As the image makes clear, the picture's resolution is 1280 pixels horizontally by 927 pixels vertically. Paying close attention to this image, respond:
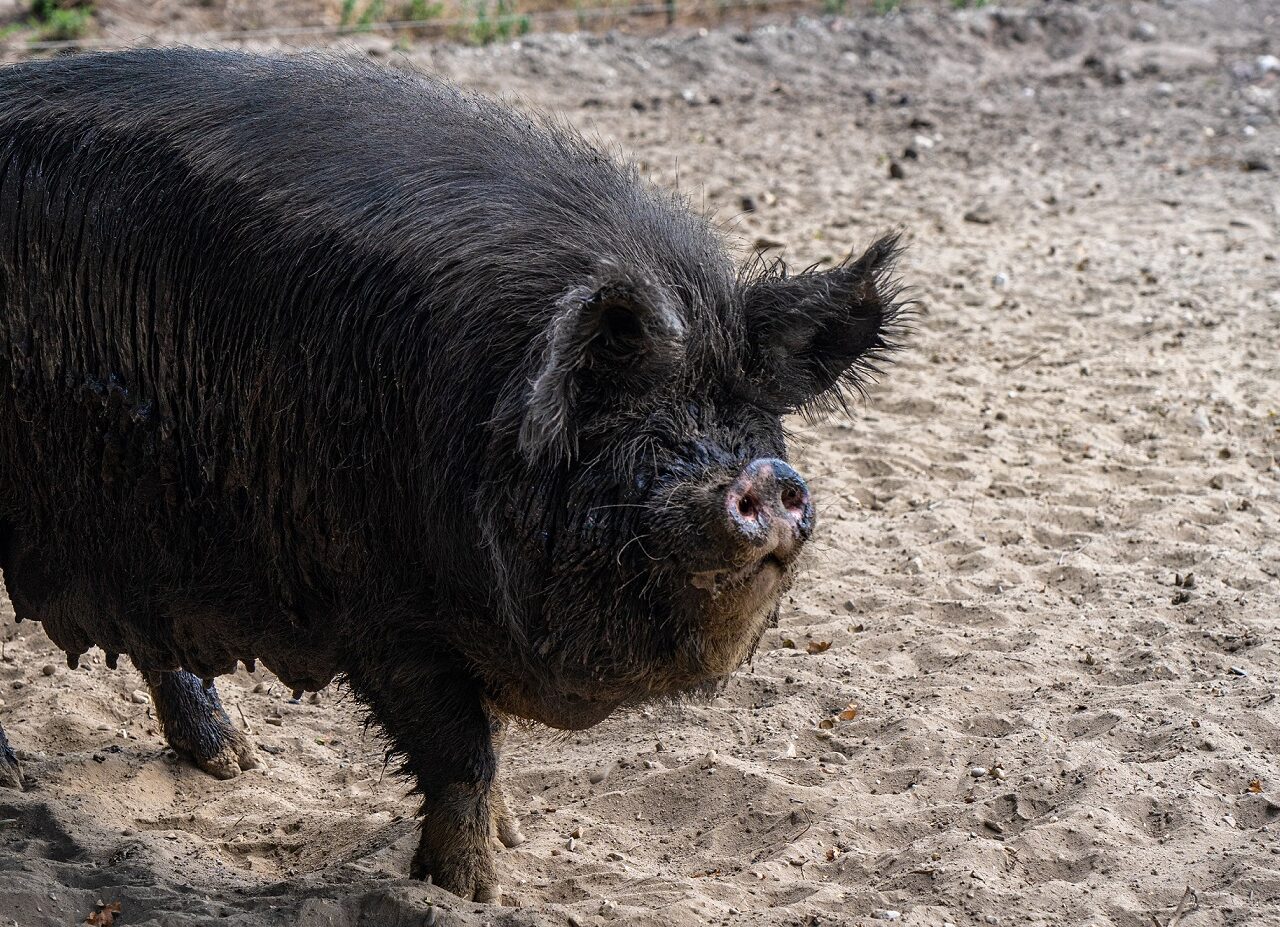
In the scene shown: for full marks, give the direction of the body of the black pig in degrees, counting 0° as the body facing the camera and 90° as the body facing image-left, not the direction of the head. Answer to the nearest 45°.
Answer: approximately 315°

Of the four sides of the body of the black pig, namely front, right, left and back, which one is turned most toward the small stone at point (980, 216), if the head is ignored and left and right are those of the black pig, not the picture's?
left
